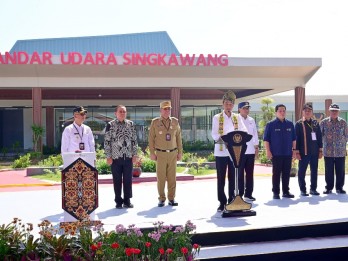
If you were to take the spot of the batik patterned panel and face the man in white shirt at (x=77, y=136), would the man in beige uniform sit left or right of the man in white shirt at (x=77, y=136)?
right

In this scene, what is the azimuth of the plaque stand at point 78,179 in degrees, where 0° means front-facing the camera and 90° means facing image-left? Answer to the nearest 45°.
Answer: approximately 0°

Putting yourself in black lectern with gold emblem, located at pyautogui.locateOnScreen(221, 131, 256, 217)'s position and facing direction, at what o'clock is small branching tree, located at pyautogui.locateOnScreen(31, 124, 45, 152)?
The small branching tree is roughly at 5 o'clock from the black lectern with gold emblem.

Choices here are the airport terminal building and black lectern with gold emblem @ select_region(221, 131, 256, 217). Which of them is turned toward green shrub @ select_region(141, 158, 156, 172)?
the airport terminal building

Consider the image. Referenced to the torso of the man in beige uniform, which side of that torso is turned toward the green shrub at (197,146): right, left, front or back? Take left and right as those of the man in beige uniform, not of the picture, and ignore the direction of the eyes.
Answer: back

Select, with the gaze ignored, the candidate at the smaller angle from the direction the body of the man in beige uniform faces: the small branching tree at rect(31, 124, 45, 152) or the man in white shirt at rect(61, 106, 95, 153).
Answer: the man in white shirt

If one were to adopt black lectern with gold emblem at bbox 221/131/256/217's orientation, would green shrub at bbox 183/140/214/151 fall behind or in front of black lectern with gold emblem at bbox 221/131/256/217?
behind

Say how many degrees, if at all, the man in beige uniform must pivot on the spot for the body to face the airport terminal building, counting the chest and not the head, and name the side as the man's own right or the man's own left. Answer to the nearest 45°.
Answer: approximately 180°

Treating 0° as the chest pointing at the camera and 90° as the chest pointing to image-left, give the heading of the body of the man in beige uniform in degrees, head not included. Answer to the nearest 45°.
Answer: approximately 0°
